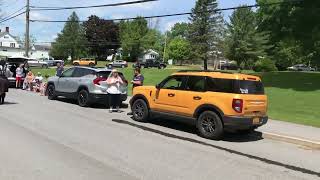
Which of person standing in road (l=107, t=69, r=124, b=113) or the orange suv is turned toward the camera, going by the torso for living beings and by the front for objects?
the person standing in road

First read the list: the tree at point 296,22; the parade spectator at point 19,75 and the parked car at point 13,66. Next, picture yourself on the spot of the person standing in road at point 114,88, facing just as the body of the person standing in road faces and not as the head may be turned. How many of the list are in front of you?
0

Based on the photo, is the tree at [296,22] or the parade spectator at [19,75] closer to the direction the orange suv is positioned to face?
the parade spectator

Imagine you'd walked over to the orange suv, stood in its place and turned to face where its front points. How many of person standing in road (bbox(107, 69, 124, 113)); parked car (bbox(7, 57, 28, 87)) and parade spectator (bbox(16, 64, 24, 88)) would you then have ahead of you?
3

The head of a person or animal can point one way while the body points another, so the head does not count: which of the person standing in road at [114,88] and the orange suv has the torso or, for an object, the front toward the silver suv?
the orange suv

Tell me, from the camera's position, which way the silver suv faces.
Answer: facing away from the viewer and to the left of the viewer

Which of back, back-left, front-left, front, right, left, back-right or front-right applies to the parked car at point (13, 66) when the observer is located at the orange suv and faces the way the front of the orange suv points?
front

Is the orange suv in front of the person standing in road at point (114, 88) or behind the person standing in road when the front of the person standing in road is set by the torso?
in front

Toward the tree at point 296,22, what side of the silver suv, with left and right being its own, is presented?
right

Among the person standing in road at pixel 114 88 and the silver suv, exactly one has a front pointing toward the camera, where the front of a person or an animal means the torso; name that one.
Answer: the person standing in road

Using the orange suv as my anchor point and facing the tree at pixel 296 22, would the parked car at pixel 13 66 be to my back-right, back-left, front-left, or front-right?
front-left

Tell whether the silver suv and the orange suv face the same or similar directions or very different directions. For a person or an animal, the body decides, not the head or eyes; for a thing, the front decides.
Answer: same or similar directions

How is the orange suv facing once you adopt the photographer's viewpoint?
facing away from the viewer and to the left of the viewer

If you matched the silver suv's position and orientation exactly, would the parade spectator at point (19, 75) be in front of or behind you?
in front

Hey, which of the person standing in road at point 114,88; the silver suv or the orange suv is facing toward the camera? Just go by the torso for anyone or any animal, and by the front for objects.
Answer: the person standing in road

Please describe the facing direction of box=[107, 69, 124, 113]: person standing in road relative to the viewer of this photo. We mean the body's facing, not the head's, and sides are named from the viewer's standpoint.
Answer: facing the viewer

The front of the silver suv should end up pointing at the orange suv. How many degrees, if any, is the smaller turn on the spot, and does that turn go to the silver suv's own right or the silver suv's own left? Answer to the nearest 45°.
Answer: approximately 180°

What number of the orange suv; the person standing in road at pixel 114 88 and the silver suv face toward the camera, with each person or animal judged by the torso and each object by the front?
1

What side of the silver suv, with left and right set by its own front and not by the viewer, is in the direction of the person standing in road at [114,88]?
back
